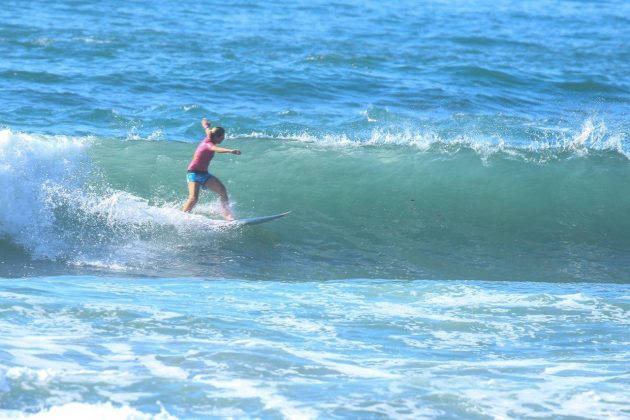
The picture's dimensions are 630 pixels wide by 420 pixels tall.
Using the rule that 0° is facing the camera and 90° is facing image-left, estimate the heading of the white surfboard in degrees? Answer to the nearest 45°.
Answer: approximately 270°
